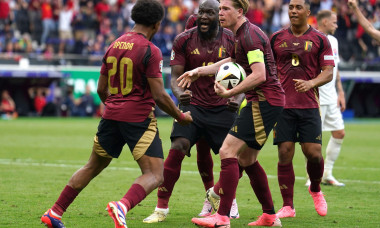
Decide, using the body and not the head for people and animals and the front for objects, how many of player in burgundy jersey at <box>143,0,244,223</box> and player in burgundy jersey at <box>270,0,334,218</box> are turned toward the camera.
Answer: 2

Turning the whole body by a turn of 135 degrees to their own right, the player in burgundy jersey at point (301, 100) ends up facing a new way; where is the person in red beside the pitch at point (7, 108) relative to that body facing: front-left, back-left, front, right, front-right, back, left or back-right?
front

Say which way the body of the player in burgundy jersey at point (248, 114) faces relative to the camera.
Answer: to the viewer's left

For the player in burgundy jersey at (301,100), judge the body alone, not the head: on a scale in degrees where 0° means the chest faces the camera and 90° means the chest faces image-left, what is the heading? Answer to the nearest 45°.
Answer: approximately 0°

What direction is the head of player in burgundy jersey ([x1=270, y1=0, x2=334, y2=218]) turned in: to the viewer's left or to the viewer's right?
to the viewer's left

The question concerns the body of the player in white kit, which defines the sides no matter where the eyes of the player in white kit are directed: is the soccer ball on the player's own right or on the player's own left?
on the player's own right

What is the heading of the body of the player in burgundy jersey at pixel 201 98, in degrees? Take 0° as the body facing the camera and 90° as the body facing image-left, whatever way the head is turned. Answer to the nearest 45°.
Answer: approximately 0°

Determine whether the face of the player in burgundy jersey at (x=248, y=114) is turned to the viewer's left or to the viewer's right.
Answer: to the viewer's left

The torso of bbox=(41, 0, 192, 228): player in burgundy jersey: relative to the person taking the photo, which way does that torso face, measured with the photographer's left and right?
facing away from the viewer and to the right of the viewer

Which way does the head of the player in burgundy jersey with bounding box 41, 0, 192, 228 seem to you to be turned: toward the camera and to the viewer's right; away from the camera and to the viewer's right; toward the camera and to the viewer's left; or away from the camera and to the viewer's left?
away from the camera and to the viewer's right

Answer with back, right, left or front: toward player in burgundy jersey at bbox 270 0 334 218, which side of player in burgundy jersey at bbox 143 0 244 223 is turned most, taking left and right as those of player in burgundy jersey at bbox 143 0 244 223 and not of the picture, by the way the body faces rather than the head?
left
